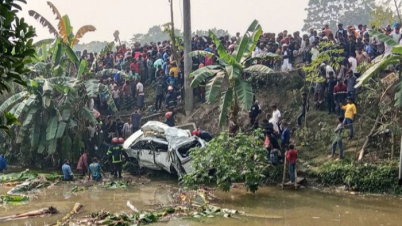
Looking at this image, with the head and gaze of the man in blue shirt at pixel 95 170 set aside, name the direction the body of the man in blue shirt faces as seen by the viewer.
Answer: away from the camera

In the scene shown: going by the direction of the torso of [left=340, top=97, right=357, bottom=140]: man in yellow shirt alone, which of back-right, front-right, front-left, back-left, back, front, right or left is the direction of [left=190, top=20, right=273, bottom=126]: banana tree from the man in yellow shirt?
front-right

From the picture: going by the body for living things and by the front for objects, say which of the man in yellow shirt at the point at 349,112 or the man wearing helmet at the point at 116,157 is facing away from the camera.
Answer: the man wearing helmet

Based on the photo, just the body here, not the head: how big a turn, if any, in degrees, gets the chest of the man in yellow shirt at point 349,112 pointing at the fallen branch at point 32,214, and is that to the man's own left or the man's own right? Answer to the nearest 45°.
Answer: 0° — they already face it

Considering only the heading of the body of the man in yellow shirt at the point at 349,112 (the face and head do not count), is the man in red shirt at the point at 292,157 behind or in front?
in front

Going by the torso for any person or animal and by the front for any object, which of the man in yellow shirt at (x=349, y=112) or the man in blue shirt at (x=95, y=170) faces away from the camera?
the man in blue shirt

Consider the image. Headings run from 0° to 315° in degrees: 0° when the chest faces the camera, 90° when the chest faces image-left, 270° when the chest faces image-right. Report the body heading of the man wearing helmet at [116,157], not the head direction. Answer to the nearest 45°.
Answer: approximately 180°

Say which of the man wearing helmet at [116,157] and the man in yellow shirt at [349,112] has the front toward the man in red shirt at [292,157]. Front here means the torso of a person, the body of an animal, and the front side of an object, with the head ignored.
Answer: the man in yellow shirt
